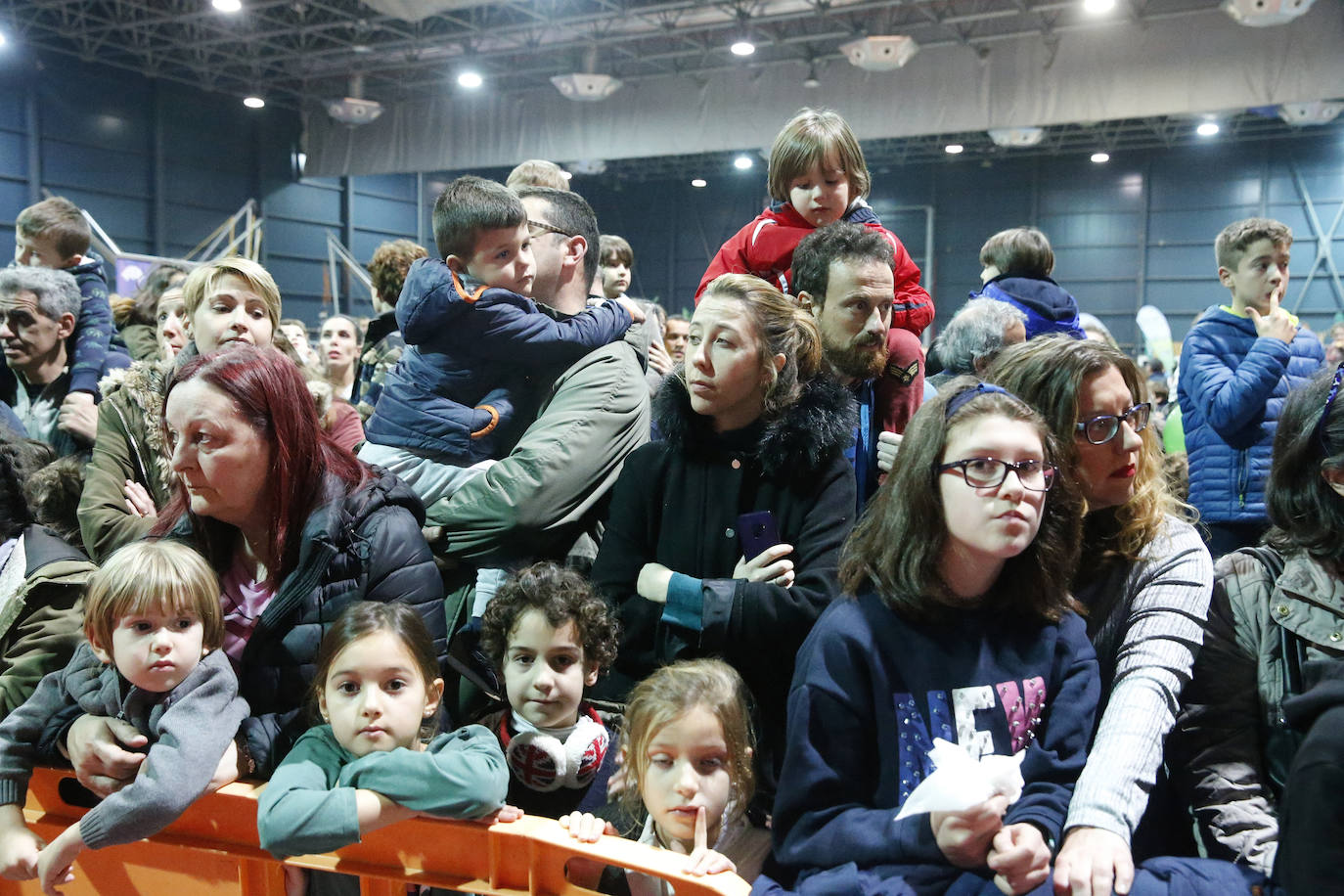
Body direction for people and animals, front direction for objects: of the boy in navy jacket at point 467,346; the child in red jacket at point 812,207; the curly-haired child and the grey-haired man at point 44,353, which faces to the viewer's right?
the boy in navy jacket

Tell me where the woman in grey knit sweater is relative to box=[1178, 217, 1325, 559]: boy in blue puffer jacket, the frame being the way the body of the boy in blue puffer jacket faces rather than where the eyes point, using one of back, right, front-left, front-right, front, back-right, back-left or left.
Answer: front-right

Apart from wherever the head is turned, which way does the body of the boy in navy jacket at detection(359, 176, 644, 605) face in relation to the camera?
to the viewer's right

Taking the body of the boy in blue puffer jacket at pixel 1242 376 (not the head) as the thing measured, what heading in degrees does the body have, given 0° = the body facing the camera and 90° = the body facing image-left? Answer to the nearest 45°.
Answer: approximately 315°

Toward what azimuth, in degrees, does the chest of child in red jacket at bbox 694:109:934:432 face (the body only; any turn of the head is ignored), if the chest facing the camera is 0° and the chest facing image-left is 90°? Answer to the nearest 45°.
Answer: approximately 0°

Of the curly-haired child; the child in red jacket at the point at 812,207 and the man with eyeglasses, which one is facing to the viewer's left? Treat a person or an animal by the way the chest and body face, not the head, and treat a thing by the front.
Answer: the man with eyeglasses

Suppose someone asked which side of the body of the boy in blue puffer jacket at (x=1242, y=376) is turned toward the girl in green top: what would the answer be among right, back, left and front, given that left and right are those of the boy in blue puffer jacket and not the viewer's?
right

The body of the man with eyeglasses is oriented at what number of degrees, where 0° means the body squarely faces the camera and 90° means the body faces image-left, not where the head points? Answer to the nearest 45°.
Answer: approximately 90°

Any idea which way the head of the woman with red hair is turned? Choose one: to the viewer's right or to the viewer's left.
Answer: to the viewer's left

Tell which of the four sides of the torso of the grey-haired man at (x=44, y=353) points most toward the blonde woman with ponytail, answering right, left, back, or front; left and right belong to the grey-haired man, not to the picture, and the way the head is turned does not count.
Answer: left

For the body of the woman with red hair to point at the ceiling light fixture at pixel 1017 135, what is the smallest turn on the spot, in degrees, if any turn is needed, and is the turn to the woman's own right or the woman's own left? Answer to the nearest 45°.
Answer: approximately 180°

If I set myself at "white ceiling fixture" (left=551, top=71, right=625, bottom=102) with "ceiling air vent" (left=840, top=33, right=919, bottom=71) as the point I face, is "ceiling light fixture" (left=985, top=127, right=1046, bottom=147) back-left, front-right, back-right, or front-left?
front-left

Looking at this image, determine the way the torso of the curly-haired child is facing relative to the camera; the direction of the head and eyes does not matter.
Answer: toward the camera
